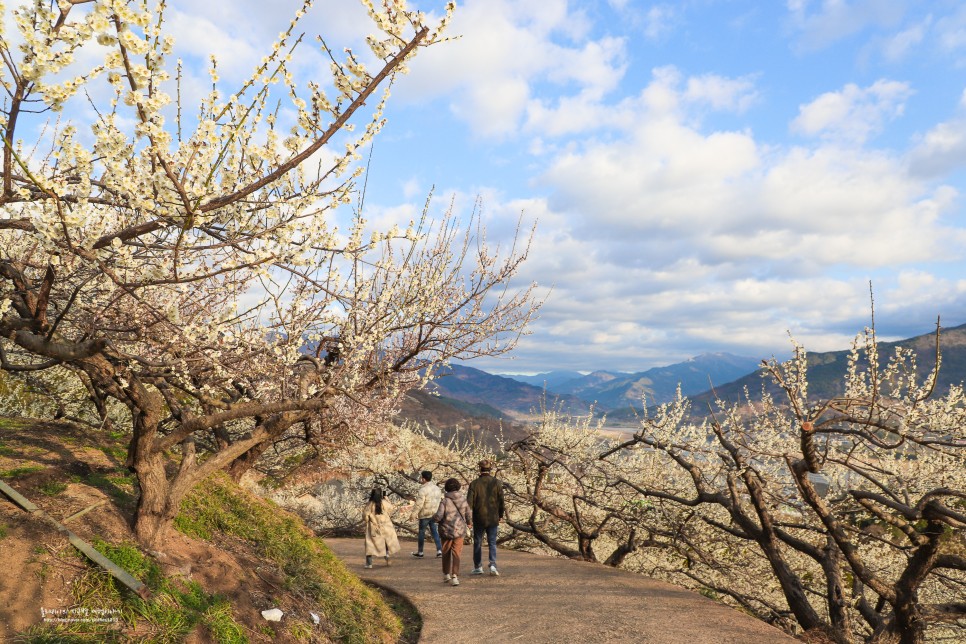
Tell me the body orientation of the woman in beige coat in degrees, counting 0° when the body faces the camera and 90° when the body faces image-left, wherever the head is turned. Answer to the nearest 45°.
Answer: approximately 180°

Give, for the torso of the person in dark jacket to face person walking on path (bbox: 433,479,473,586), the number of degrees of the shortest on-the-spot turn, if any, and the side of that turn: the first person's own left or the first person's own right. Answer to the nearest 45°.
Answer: approximately 135° to the first person's own left

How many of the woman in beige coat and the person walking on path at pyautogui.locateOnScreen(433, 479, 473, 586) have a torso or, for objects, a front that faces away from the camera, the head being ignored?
2

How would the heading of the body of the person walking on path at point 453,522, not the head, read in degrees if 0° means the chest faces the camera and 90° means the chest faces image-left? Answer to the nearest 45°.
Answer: approximately 180°

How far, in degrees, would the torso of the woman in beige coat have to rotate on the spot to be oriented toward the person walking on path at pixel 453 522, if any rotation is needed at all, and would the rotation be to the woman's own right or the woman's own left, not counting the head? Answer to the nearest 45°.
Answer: approximately 135° to the woman's own right

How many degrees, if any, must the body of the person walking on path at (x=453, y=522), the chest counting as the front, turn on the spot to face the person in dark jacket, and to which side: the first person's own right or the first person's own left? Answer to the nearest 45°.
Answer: approximately 45° to the first person's own right

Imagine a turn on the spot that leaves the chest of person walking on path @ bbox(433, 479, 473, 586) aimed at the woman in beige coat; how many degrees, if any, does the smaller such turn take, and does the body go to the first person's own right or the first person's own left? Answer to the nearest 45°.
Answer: approximately 45° to the first person's own left

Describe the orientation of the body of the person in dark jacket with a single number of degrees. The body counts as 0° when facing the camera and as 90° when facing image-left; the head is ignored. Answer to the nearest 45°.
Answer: approximately 180°
